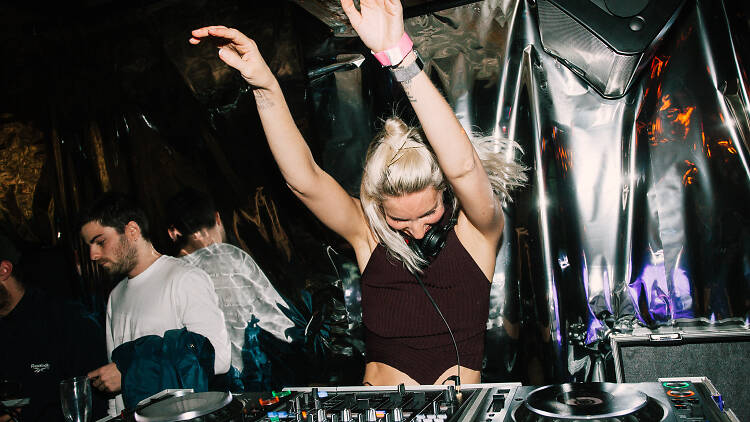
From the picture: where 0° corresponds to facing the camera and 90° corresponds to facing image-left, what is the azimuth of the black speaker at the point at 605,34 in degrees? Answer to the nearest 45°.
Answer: approximately 45°

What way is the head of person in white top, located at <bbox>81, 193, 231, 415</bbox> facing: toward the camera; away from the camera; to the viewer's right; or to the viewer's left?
to the viewer's left

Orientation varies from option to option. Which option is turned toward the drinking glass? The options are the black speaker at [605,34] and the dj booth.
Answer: the black speaker

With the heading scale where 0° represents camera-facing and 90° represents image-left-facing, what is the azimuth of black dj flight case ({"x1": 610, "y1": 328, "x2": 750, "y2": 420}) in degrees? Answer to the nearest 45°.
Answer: approximately 0°

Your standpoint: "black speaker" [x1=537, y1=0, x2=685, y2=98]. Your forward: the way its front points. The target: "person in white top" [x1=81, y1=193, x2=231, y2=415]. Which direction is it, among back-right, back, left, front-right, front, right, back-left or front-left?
front-right

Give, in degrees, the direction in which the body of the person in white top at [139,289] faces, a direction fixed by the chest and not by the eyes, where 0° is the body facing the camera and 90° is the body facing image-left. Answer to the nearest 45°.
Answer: approximately 45°
